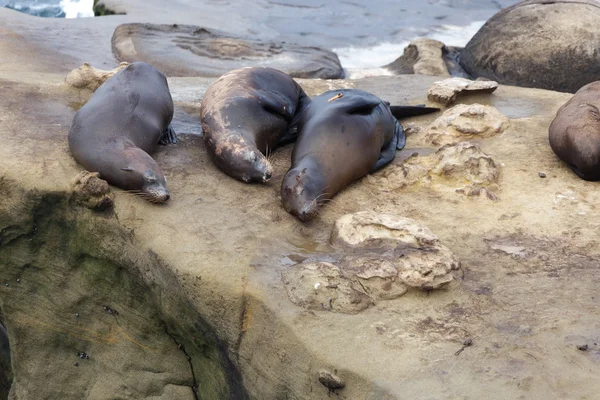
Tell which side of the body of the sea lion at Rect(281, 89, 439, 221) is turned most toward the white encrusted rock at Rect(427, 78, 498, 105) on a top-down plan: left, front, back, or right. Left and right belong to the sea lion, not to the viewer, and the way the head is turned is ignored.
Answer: back

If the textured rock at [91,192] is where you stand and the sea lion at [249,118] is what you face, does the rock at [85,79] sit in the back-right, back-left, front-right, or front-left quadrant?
front-left

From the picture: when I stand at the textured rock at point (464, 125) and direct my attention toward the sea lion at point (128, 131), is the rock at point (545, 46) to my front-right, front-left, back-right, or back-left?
back-right

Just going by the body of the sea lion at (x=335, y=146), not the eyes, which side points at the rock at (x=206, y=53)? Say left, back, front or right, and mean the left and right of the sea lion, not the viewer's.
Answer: right

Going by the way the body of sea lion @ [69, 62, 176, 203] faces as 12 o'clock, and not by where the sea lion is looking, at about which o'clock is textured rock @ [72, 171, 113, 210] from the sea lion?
The textured rock is roughly at 2 o'clock from the sea lion.

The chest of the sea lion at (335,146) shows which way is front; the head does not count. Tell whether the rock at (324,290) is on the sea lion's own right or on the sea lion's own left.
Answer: on the sea lion's own left

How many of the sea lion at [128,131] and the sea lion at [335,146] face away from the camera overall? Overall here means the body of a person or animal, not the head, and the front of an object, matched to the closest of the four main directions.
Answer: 0

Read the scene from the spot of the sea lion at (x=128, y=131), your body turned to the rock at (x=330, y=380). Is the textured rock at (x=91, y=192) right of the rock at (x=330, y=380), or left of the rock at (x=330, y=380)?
right

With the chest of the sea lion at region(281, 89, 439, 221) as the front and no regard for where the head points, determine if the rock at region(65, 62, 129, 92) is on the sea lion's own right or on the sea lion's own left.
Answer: on the sea lion's own right

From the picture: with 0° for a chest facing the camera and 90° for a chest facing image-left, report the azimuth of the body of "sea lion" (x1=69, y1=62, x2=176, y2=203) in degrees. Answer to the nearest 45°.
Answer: approximately 315°

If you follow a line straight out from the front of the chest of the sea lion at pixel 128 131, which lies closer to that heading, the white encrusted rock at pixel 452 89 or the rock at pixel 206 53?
the white encrusted rock

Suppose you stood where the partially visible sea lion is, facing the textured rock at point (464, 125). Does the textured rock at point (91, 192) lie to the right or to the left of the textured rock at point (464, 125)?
left

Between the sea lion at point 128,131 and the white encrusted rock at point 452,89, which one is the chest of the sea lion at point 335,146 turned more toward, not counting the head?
the sea lion

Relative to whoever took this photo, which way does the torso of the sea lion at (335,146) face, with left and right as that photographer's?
facing the viewer and to the left of the viewer
